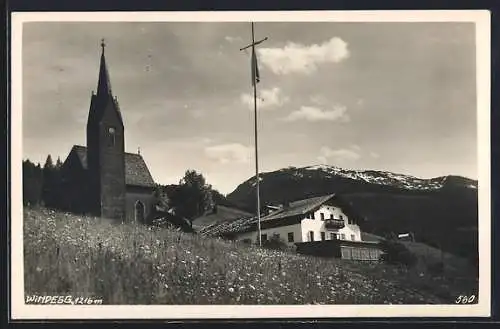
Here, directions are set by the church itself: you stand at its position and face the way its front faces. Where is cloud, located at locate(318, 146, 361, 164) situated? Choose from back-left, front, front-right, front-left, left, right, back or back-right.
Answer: back-left

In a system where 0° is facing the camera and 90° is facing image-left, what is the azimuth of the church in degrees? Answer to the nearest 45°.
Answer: approximately 45°
